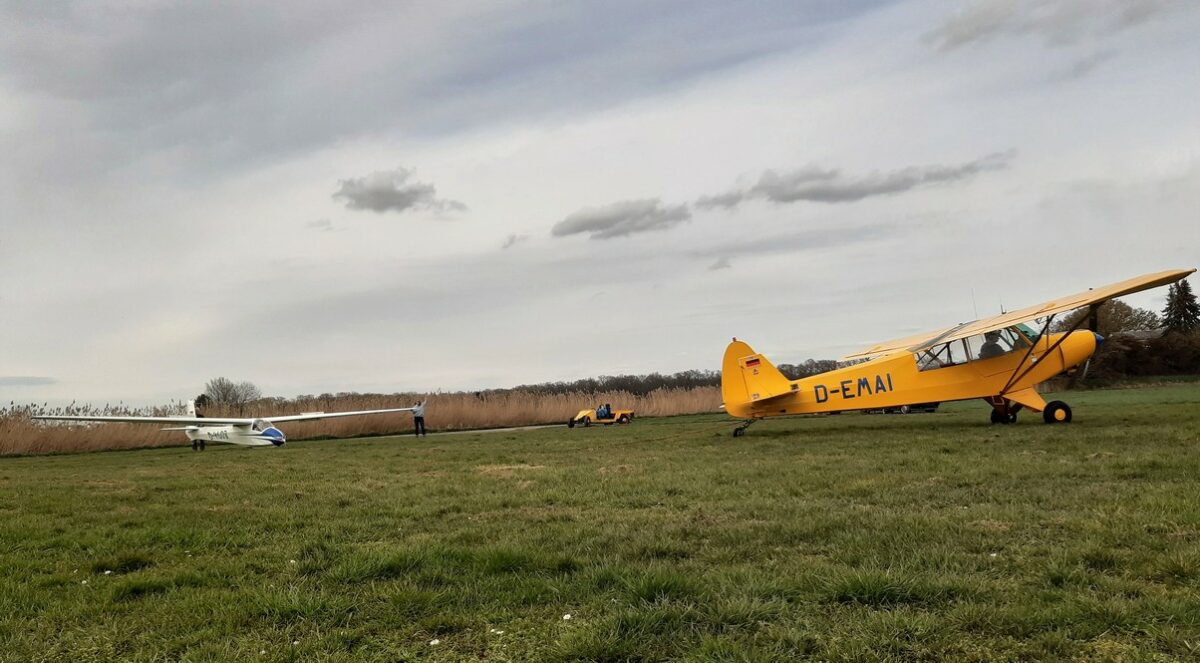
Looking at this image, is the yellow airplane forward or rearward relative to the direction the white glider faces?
forward

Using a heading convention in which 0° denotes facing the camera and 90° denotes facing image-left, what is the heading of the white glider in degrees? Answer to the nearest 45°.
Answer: approximately 315°
